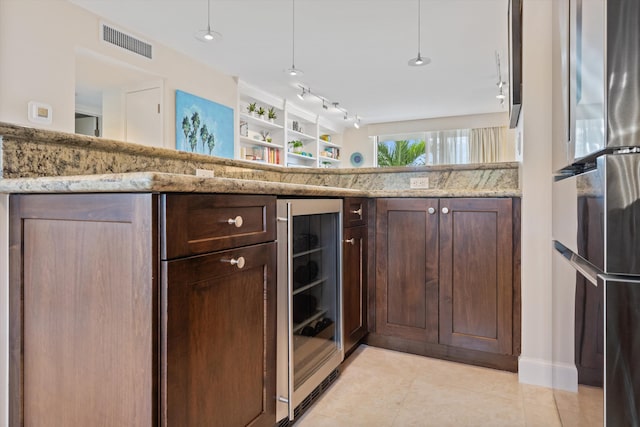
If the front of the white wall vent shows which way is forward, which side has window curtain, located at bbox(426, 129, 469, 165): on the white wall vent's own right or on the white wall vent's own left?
on the white wall vent's own left

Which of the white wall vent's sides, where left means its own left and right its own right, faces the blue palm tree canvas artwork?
left

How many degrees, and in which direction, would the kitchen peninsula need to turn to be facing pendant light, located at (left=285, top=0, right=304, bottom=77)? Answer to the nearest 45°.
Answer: approximately 135° to its left

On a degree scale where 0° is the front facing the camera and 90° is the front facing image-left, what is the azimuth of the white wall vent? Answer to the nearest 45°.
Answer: approximately 315°

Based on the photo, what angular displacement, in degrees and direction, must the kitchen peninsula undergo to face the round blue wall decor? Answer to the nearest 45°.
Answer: approximately 135° to its left

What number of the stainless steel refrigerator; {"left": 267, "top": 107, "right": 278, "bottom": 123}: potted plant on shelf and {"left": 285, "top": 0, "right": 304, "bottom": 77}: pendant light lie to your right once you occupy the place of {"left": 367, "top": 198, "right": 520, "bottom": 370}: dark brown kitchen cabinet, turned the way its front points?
2

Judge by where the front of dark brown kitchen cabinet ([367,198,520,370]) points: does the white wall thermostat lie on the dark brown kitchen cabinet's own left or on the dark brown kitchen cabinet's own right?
on the dark brown kitchen cabinet's own right

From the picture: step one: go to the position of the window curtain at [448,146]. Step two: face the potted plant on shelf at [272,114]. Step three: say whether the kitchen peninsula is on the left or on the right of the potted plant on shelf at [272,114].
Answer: left

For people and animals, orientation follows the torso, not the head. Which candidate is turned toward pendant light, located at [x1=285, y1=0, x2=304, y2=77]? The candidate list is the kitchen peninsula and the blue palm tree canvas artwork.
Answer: the blue palm tree canvas artwork

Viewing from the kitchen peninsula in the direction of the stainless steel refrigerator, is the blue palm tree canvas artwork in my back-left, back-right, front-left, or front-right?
back-left

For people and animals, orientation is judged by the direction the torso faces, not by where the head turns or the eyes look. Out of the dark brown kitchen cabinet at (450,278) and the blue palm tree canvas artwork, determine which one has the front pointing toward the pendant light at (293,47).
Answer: the blue palm tree canvas artwork
